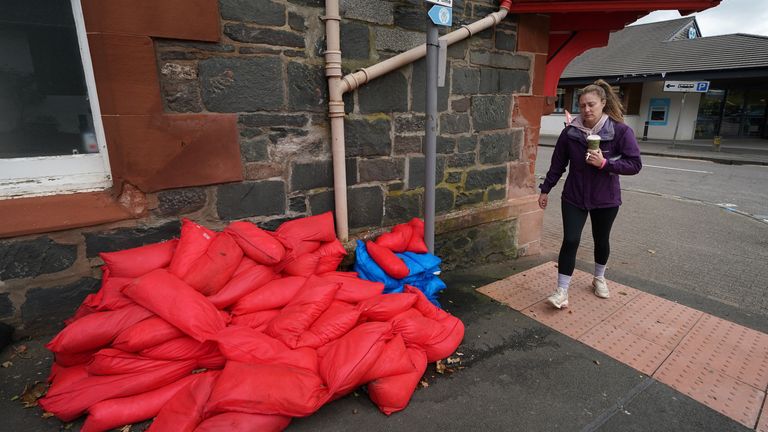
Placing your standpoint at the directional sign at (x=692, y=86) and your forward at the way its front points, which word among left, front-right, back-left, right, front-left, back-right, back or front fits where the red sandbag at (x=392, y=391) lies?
front

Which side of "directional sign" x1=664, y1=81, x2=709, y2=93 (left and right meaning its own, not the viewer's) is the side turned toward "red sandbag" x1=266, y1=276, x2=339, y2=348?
front

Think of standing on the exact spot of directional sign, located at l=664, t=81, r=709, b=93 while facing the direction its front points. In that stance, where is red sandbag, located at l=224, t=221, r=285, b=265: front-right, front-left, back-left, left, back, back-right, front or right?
front

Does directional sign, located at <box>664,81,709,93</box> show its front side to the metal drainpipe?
yes

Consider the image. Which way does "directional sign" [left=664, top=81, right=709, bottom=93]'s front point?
toward the camera

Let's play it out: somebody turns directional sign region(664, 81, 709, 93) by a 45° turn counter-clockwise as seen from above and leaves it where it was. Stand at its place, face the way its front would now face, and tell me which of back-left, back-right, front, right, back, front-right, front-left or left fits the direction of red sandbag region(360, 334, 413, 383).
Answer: front-right

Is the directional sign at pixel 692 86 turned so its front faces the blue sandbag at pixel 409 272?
yes

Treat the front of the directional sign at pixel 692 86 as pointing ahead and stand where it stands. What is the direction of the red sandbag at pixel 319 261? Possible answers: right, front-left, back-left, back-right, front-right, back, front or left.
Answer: front

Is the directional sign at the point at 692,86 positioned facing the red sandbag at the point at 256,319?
yes

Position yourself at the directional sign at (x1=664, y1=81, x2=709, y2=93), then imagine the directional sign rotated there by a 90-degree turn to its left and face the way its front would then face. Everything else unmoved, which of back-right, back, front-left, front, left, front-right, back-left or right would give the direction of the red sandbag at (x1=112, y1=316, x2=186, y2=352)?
right

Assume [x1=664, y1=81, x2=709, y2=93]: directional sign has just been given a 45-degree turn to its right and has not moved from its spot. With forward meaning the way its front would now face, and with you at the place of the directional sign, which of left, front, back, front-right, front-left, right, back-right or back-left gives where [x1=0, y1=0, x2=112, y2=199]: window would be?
front-left

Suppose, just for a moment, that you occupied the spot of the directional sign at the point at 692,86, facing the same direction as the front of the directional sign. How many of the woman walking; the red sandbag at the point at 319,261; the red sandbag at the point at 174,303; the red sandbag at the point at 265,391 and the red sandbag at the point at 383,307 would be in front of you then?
5

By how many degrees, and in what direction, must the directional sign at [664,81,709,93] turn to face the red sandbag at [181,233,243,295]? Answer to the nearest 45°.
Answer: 0° — it already faces it

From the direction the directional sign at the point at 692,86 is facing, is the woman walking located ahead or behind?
ahead

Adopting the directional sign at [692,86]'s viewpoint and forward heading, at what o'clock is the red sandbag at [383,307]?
The red sandbag is roughly at 12 o'clock from the directional sign.

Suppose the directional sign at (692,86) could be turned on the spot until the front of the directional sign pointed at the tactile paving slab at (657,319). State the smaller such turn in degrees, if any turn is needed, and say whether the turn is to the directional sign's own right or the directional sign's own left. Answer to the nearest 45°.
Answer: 0° — it already faces it

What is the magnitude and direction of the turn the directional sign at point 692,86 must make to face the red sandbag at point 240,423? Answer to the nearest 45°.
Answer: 0° — it already faces it

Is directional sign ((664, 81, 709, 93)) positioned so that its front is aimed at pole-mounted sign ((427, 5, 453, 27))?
yes

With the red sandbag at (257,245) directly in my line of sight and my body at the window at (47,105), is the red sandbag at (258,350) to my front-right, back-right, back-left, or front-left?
front-right

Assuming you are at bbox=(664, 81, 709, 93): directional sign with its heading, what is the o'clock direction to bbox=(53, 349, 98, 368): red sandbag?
The red sandbag is roughly at 12 o'clock from the directional sign.
